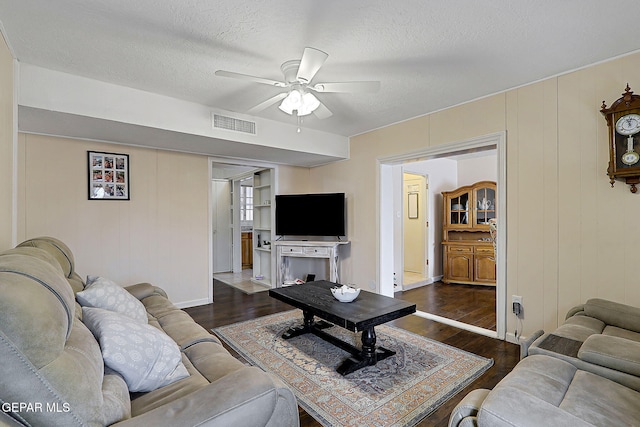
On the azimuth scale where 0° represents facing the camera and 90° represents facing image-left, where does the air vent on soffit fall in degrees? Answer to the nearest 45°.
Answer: approximately 315°

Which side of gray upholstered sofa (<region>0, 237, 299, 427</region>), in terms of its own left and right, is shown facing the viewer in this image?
right

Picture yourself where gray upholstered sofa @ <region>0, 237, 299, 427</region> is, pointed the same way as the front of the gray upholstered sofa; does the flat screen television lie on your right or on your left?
on your left

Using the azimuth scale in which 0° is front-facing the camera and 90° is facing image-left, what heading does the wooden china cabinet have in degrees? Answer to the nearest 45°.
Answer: approximately 0°

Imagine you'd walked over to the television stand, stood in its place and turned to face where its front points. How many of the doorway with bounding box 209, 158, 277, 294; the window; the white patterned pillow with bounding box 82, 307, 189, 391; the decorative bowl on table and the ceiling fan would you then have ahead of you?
3

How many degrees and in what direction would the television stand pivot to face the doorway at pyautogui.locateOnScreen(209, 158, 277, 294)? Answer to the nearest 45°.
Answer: approximately 135° to its right

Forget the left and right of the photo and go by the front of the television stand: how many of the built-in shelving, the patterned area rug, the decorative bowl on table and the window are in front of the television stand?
2

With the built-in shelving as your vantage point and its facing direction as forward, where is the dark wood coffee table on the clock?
The dark wood coffee table is roughly at 10 o'clock from the built-in shelving.

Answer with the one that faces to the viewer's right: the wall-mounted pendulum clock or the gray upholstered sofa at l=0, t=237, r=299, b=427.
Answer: the gray upholstered sofa

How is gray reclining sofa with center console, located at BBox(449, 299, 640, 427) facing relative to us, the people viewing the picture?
facing away from the viewer and to the left of the viewer

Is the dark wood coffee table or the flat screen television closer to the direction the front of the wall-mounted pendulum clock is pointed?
the dark wood coffee table

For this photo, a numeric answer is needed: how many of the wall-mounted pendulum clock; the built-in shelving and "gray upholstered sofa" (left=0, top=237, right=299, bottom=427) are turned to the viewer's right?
1
